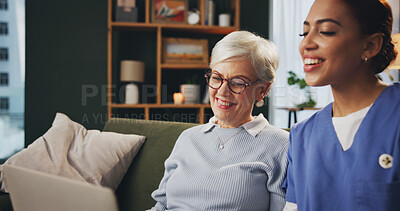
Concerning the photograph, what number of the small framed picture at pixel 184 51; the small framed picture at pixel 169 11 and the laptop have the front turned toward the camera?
2

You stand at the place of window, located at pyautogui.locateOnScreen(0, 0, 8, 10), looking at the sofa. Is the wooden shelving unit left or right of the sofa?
left

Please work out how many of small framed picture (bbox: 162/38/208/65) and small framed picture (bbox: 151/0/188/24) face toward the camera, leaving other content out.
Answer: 2

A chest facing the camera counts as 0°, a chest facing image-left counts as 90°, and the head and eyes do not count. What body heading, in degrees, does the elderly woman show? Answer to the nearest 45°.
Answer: approximately 45°

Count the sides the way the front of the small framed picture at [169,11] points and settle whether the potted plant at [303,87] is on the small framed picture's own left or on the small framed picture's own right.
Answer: on the small framed picture's own left

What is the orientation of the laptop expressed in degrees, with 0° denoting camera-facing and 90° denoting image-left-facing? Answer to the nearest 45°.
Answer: approximately 225°

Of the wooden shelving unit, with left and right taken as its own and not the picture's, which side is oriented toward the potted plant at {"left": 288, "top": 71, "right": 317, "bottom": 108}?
left

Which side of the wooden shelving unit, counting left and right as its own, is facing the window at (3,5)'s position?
right
